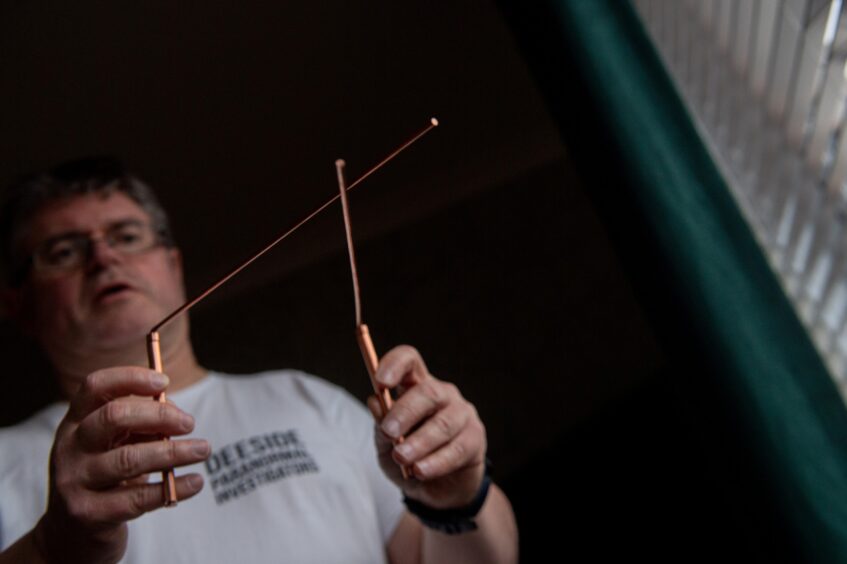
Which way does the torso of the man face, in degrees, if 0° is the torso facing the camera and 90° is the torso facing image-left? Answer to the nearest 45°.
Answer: approximately 0°
